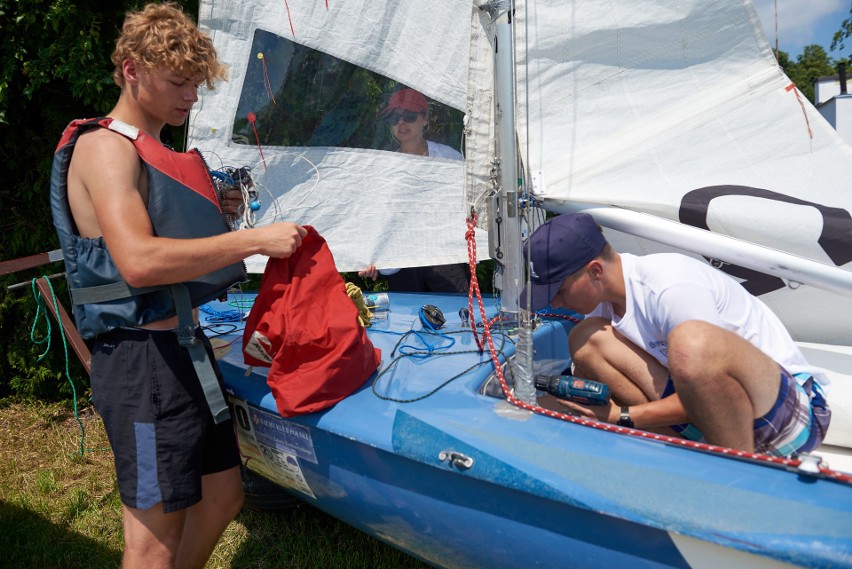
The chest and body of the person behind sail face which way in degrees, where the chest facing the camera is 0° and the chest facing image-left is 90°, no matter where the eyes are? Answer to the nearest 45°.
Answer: approximately 45°

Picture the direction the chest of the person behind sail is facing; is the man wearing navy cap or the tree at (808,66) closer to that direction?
the man wearing navy cap

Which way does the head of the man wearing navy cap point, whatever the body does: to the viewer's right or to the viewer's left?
to the viewer's left

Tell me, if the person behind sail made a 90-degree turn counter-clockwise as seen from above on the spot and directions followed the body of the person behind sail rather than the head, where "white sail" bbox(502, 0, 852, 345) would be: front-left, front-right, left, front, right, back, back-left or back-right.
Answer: front

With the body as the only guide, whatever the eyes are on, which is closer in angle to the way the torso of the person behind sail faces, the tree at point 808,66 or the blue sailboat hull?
the blue sailboat hull

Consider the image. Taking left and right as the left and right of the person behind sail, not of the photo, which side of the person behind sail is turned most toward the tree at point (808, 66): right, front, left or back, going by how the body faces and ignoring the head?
back

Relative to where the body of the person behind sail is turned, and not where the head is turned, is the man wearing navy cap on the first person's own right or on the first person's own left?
on the first person's own left
